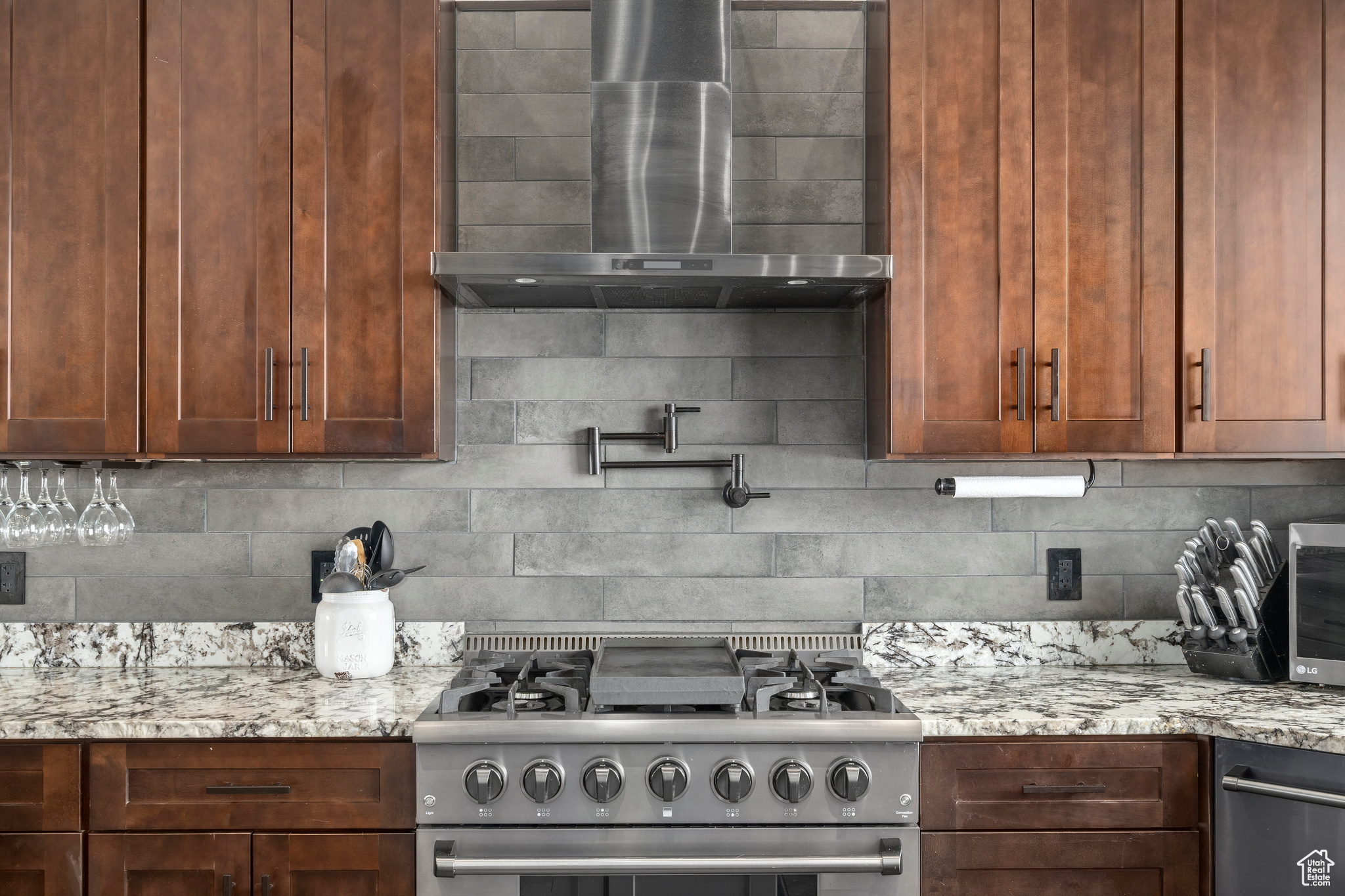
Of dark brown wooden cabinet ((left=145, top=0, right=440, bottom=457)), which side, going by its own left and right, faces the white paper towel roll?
left

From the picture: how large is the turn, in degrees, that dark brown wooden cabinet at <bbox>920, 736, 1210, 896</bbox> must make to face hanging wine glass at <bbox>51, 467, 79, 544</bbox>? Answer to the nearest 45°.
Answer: approximately 90° to its right

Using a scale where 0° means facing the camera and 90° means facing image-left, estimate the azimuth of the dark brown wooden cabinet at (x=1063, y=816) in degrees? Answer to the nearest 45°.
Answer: approximately 0°

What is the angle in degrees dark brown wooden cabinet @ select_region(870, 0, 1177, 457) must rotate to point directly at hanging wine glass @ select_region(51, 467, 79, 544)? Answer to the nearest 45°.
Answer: approximately 90° to its right

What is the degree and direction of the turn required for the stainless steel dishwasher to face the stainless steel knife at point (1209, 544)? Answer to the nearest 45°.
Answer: approximately 135° to its right

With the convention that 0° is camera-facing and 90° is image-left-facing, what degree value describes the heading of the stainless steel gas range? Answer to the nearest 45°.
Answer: approximately 0°

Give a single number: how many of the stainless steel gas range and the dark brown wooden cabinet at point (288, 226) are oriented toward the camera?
2
